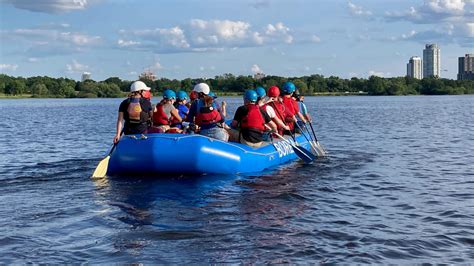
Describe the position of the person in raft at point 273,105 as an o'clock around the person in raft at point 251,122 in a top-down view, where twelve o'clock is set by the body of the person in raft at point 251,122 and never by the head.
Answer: the person in raft at point 273,105 is roughly at 1 o'clock from the person in raft at point 251,122.

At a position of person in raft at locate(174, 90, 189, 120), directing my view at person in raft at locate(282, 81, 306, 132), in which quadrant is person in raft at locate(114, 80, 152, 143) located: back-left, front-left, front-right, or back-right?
back-right

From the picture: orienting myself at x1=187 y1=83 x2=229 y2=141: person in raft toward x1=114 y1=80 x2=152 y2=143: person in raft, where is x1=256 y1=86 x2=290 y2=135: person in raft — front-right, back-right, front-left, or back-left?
back-right

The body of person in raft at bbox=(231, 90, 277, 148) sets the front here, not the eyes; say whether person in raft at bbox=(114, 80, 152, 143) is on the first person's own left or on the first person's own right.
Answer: on the first person's own left

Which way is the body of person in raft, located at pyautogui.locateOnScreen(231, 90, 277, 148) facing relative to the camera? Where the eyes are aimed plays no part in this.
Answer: away from the camera

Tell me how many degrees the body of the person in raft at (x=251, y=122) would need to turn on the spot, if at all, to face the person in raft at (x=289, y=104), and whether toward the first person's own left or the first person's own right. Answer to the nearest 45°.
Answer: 0° — they already face them

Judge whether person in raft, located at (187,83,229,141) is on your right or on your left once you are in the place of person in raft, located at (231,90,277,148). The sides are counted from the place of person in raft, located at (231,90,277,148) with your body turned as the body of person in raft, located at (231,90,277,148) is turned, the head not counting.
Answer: on your left
